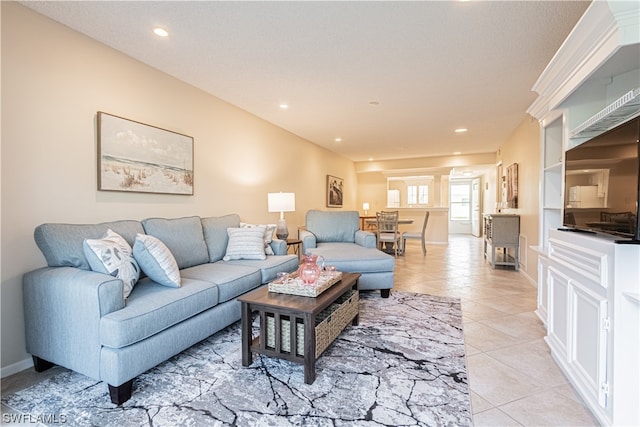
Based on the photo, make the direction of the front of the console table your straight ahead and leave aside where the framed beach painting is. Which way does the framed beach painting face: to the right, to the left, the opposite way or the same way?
the opposite way

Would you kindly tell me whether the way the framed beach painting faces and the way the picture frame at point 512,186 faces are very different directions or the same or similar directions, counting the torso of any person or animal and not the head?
very different directions

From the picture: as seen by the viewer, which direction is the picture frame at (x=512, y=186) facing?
to the viewer's left

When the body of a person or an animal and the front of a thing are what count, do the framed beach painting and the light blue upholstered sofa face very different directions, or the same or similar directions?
same or similar directions

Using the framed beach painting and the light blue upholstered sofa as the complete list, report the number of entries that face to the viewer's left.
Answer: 0

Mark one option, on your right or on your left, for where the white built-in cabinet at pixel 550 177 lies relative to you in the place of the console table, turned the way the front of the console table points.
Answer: on your left

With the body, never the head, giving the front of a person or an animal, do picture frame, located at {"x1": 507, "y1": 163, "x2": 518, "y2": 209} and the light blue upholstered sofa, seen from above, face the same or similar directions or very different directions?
very different directions

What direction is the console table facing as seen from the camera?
to the viewer's left

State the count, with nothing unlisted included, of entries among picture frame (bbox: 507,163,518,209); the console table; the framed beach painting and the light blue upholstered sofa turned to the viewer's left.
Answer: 2

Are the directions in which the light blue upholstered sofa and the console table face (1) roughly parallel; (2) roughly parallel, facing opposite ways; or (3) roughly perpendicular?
roughly parallel, facing opposite ways

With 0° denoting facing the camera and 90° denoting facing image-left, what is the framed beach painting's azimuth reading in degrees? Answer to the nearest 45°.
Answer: approximately 315°

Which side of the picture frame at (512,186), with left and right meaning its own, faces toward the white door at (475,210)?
right
